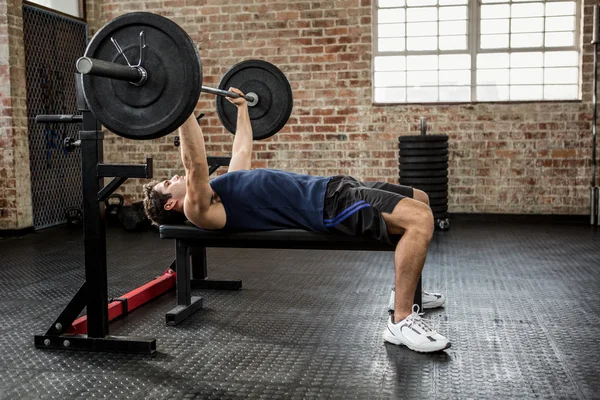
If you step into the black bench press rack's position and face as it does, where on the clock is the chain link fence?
The chain link fence is roughly at 9 o'clock from the black bench press rack.

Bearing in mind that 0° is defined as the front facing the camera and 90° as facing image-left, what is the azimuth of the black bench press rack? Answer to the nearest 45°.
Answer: approximately 270°

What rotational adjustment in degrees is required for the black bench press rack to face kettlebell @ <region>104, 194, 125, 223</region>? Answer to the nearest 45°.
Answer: approximately 90° to its left

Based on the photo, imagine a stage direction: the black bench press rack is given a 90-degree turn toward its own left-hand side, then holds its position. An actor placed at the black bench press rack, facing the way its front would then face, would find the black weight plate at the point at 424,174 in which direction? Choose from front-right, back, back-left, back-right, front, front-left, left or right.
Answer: front-right

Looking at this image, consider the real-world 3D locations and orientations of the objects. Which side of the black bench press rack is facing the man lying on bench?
front

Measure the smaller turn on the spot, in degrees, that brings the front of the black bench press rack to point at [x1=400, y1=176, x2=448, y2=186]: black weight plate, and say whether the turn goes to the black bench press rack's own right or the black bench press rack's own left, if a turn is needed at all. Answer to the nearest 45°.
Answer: approximately 45° to the black bench press rack's own left

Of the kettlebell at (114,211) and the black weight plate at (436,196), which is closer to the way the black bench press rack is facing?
the black weight plate

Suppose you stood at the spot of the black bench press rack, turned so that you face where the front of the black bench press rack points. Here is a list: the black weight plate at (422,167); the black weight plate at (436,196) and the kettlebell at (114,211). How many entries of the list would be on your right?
0

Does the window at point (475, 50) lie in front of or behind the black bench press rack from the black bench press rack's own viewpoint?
in front

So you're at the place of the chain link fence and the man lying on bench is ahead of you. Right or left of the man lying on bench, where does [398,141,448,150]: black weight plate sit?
left

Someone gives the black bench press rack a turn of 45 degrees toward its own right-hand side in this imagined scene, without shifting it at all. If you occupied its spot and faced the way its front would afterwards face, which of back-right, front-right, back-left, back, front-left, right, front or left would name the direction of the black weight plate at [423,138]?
left

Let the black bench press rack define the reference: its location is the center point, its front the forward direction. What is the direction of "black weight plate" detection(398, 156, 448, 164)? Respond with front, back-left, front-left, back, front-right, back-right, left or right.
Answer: front-left

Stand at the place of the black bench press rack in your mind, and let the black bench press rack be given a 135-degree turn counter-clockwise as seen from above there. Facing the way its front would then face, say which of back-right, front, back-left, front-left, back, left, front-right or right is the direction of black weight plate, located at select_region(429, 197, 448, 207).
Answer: right
